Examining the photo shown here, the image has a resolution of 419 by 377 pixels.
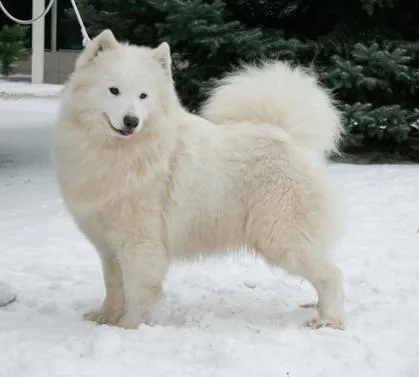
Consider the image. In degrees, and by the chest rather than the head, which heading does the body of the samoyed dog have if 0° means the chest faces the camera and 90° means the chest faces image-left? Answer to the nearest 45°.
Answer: approximately 90°

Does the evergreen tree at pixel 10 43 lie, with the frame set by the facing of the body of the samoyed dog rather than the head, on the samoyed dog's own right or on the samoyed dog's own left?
on the samoyed dog's own right

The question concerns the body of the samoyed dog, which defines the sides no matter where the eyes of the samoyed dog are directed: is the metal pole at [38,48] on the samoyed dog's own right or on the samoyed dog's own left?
on the samoyed dog's own right
